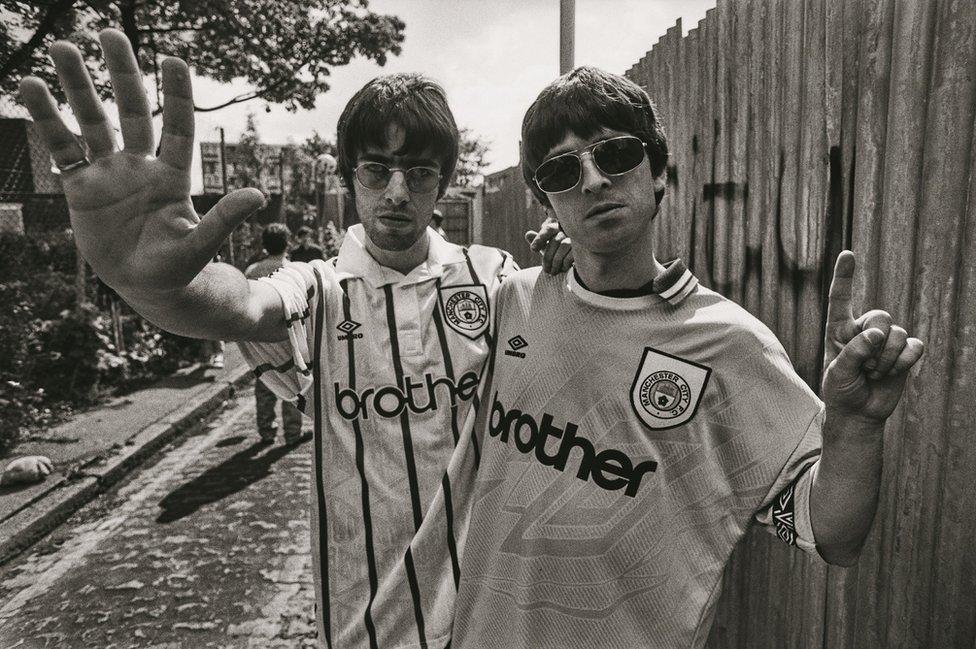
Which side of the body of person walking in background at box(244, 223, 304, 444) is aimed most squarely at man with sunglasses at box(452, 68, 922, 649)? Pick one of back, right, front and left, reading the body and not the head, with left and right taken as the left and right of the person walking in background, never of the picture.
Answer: back

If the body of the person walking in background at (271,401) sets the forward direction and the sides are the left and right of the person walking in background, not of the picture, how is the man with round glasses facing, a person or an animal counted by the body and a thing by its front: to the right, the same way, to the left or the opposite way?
the opposite way

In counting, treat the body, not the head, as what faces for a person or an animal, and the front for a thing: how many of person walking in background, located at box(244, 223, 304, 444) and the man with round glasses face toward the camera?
1

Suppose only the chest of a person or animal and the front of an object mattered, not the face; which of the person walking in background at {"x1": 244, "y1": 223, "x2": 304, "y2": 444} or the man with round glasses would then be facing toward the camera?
the man with round glasses

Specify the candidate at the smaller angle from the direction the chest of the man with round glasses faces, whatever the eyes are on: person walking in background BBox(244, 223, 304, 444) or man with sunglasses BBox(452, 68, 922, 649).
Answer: the man with sunglasses

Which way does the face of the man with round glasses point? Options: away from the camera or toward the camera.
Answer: toward the camera

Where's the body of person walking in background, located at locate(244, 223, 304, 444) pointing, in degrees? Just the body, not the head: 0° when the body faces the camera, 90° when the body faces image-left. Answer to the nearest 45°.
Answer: approximately 180°

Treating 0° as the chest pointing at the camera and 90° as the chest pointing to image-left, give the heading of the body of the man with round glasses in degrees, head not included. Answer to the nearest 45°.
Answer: approximately 0°

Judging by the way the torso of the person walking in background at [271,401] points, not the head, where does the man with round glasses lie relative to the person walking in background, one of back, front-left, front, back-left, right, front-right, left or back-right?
back

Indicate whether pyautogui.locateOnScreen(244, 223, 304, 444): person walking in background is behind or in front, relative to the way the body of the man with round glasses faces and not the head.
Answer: behind

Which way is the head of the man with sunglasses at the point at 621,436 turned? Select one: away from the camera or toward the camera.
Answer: toward the camera

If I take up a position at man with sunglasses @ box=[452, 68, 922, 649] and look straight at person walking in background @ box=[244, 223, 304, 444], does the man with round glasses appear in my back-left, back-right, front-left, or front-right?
front-left

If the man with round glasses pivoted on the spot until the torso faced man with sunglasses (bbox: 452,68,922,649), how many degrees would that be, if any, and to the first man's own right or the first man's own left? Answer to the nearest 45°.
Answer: approximately 45° to the first man's own left
